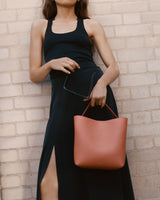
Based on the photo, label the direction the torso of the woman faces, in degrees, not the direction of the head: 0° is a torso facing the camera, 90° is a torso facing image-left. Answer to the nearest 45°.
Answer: approximately 0°
